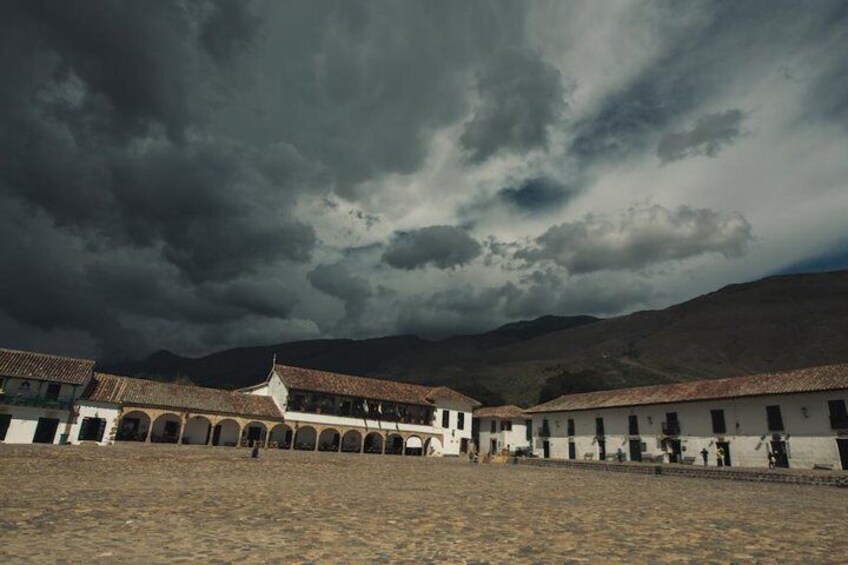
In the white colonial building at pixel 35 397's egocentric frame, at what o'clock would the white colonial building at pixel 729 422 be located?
the white colonial building at pixel 729 422 is roughly at 10 o'clock from the white colonial building at pixel 35 397.

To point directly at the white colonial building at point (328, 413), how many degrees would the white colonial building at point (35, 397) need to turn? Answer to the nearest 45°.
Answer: approximately 90° to its left

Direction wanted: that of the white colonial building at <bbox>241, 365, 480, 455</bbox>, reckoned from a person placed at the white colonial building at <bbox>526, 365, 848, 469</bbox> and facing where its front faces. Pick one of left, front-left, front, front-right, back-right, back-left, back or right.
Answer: front-right

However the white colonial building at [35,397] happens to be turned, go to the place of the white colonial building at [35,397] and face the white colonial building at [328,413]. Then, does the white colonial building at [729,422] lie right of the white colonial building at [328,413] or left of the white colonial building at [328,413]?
right

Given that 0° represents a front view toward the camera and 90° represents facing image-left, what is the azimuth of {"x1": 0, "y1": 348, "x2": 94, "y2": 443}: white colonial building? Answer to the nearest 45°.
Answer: approximately 0°
